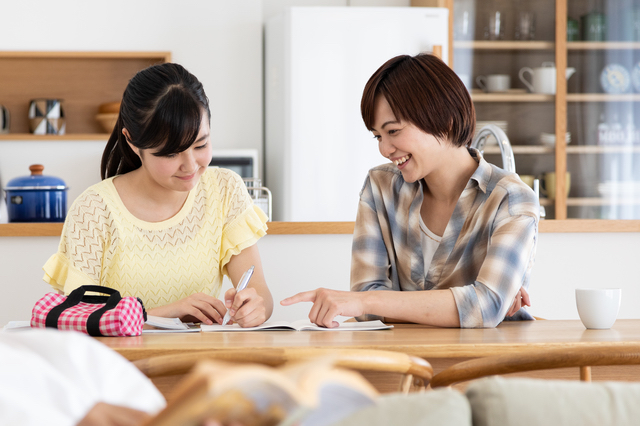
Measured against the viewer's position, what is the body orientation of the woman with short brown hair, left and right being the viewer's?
facing the viewer and to the left of the viewer

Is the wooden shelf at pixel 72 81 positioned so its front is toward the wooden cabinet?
no

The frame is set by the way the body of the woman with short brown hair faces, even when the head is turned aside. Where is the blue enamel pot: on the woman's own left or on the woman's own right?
on the woman's own right

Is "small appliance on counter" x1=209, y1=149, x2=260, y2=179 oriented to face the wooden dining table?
yes

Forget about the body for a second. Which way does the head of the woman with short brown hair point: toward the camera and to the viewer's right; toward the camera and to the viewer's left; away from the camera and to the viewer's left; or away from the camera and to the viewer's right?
toward the camera and to the viewer's left

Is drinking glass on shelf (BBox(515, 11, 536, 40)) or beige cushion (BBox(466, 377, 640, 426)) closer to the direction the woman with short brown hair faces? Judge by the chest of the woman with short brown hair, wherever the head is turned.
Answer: the beige cushion

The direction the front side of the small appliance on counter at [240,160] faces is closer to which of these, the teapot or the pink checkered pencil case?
the pink checkered pencil case

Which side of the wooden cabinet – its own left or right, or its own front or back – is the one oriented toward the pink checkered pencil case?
front

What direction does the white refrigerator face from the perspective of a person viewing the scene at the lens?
facing the viewer

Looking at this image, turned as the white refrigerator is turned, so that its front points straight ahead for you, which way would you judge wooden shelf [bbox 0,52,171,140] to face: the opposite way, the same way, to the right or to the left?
the same way

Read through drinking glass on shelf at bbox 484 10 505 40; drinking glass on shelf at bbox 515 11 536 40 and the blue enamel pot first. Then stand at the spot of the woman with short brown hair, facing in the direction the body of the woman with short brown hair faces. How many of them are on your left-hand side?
0

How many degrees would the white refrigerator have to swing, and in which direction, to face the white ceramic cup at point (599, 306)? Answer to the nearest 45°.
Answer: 0° — it already faces it

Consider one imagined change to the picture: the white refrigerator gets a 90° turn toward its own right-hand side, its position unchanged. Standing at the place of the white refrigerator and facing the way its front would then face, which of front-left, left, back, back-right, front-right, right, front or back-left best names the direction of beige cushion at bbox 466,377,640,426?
left

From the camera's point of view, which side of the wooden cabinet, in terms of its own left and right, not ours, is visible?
front

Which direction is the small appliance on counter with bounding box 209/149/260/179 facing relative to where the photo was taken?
toward the camera

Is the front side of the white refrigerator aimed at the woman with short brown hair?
yes
